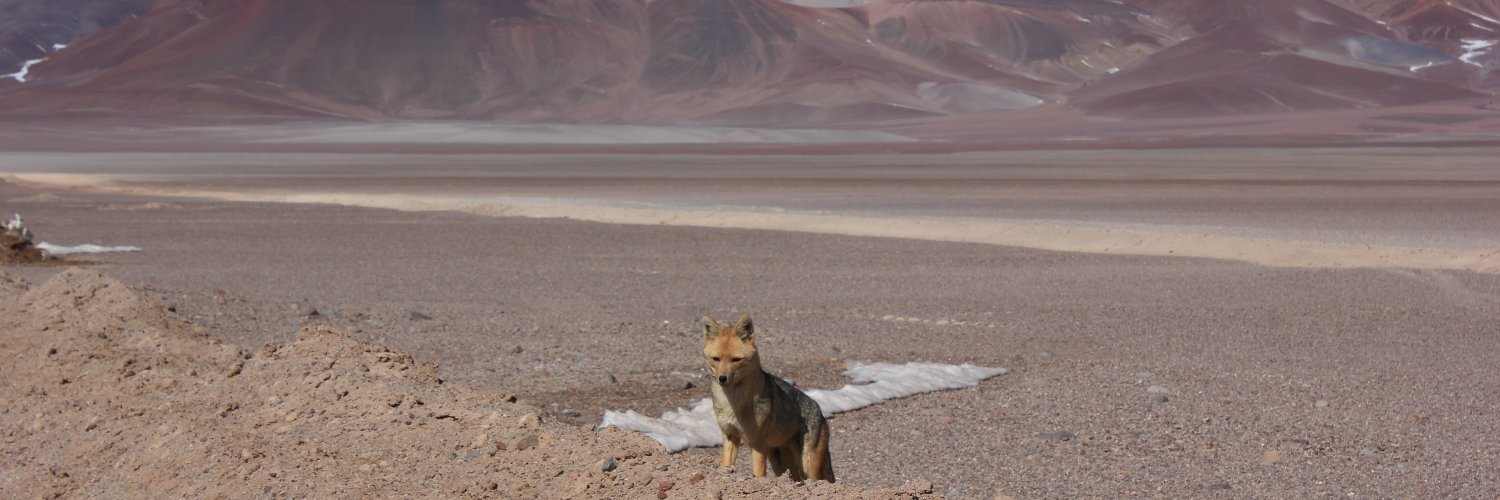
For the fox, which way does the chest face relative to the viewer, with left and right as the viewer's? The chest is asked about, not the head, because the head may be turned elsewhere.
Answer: facing the viewer and to the left of the viewer

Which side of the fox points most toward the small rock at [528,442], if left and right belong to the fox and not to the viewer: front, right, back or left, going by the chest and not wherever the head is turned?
right

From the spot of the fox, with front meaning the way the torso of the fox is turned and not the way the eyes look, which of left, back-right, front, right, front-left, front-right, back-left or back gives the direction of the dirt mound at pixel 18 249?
right

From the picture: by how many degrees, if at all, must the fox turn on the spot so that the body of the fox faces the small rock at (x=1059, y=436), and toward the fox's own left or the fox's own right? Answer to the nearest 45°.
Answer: approximately 180°

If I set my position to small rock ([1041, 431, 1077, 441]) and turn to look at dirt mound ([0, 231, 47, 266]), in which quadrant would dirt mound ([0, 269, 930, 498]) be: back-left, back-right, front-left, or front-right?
front-left
